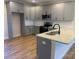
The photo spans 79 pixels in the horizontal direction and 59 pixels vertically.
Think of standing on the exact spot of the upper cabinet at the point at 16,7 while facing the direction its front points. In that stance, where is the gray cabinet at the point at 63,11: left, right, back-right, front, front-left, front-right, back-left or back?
front-left

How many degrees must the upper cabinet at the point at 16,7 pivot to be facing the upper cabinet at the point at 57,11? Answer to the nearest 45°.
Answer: approximately 45° to its left

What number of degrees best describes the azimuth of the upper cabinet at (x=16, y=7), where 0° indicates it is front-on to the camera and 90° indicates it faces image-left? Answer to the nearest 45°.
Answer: approximately 315°

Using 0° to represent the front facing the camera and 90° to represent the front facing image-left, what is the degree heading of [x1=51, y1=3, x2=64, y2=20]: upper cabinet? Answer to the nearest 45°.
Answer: approximately 45°

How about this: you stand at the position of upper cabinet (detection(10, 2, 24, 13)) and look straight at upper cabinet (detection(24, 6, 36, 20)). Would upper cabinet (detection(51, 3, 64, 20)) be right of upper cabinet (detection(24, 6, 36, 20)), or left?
right
